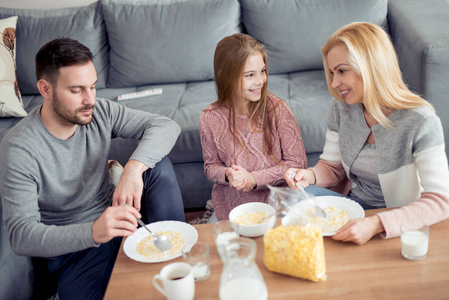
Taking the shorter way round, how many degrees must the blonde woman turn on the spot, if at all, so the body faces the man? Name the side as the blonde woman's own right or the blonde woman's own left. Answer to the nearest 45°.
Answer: approximately 45° to the blonde woman's own right

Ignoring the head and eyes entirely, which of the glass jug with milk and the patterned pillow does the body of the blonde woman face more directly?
the glass jug with milk

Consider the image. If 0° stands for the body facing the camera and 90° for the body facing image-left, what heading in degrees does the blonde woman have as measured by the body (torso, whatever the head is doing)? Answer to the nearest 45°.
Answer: approximately 45°

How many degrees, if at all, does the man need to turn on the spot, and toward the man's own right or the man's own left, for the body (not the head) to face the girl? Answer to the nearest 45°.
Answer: approximately 45° to the man's own left

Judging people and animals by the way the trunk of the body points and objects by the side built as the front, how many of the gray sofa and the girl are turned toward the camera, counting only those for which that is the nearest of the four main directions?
2

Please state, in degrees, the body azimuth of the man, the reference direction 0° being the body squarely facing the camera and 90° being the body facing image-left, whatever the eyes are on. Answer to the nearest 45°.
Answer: approximately 315°

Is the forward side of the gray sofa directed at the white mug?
yes
